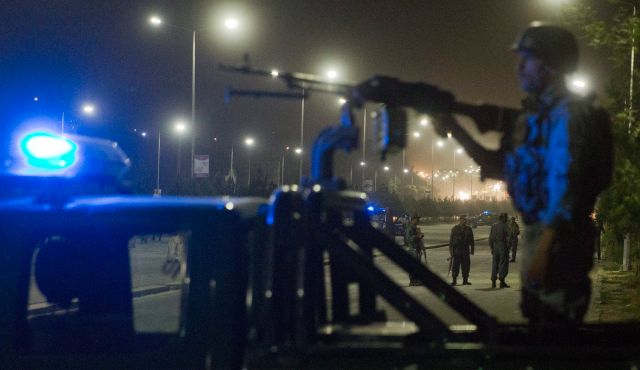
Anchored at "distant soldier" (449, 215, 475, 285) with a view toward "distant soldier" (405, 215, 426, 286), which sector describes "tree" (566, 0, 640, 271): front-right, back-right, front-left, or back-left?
back-left

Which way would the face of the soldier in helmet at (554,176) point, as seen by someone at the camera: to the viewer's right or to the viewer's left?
to the viewer's left

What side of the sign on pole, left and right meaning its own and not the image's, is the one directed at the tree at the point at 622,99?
front

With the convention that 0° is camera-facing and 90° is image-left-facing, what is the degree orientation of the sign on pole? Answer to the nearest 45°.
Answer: approximately 0°

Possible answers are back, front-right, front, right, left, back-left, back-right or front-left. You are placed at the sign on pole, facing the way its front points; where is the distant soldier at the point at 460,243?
front-left

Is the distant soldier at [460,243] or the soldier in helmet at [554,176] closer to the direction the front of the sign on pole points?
the soldier in helmet

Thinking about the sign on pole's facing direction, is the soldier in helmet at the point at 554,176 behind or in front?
in front

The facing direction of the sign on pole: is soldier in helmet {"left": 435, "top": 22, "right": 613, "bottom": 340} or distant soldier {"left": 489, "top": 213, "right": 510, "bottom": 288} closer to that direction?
the soldier in helmet
